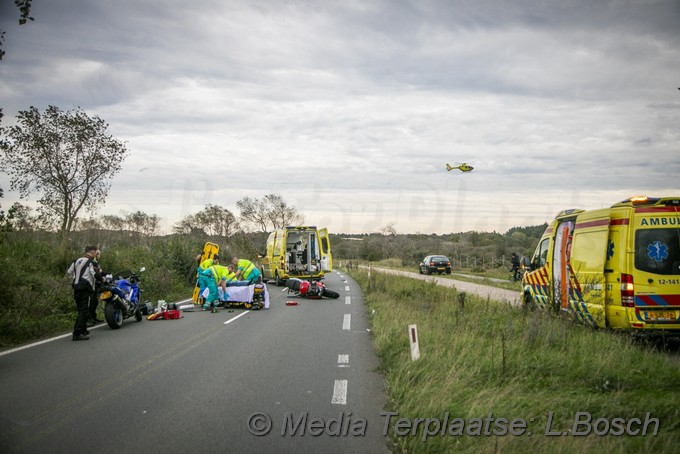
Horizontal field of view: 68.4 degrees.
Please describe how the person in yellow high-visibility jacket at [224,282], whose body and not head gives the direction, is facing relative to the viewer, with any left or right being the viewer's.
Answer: facing to the right of the viewer

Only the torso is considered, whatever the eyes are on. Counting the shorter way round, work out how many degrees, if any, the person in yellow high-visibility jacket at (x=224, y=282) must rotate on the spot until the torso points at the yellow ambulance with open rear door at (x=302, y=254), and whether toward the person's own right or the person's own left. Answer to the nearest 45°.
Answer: approximately 90° to the person's own left

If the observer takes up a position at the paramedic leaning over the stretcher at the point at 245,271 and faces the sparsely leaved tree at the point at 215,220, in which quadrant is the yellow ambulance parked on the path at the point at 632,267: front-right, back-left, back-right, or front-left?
back-right

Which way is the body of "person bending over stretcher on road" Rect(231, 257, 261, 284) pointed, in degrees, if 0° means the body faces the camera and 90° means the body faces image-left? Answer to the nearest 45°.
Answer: approximately 90°

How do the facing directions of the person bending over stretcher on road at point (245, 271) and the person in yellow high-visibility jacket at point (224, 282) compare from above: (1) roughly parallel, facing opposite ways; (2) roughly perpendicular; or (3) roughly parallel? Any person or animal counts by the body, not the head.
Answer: roughly parallel, facing opposite ways

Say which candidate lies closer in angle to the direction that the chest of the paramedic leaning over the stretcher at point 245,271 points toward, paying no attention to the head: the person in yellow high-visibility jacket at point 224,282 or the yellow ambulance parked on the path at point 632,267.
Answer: the person in yellow high-visibility jacket

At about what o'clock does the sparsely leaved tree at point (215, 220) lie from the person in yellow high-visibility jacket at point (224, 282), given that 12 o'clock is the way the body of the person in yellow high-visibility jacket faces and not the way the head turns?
The sparsely leaved tree is roughly at 9 o'clock from the person in yellow high-visibility jacket.

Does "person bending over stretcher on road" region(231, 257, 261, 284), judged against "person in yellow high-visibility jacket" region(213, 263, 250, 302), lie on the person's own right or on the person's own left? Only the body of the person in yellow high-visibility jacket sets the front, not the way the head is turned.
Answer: on the person's own left

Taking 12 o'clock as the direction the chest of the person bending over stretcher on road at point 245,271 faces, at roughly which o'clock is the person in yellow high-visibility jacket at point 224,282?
The person in yellow high-visibility jacket is roughly at 10 o'clock from the person bending over stretcher on road.

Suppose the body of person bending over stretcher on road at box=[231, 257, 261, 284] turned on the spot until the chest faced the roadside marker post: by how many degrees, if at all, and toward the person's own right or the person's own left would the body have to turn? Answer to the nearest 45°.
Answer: approximately 90° to the person's own left
